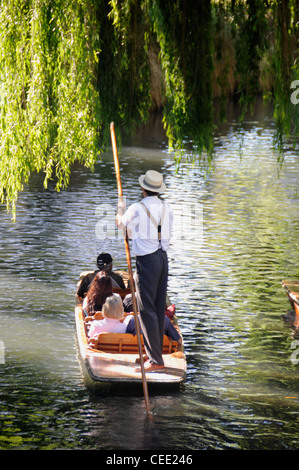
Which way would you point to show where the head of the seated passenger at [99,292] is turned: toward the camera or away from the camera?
away from the camera

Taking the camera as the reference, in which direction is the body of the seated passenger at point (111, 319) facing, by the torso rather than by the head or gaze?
away from the camera

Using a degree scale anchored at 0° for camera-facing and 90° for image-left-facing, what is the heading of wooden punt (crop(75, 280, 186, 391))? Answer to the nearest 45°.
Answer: approximately 180°

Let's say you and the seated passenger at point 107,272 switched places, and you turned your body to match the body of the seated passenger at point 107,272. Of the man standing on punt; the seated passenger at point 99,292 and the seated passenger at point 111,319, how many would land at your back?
3

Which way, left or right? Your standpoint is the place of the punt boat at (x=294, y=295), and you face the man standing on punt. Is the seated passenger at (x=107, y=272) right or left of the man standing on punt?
right

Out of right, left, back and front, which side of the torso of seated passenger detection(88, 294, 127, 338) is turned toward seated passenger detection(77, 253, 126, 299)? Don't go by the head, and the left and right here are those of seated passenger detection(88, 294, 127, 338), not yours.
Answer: front

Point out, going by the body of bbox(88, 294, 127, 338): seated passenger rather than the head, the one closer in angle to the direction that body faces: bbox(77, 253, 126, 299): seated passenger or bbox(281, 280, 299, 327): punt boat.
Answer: the seated passenger

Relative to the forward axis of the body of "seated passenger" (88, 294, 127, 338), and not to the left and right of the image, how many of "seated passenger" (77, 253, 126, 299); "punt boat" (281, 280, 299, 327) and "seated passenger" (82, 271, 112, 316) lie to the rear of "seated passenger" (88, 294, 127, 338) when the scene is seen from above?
0

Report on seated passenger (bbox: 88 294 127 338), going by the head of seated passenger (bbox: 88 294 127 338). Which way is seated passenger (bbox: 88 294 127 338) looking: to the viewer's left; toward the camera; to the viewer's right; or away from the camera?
away from the camera

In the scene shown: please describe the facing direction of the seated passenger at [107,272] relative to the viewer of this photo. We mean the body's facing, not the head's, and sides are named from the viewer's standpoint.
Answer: facing away from the viewer

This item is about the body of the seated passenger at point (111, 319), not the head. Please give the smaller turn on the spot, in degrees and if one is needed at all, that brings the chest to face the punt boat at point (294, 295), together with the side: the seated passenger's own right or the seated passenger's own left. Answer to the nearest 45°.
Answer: approximately 45° to the seated passenger's own right
